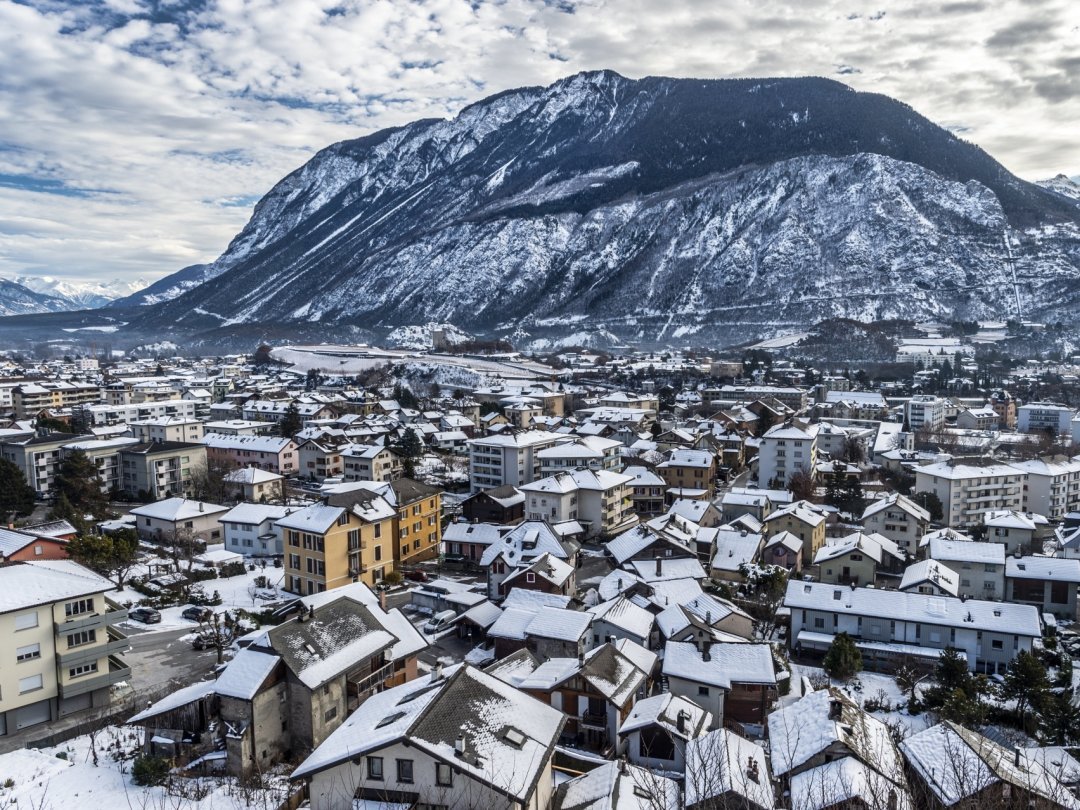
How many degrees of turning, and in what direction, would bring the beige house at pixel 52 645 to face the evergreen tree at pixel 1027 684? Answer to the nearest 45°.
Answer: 0° — it already faces it

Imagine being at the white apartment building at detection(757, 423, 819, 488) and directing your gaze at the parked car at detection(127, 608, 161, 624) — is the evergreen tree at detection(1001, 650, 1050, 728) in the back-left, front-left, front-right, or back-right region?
front-left

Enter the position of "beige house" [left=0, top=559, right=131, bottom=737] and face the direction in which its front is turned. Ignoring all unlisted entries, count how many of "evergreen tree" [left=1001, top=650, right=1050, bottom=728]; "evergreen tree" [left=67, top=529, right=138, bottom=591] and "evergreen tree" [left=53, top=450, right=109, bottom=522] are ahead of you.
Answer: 1

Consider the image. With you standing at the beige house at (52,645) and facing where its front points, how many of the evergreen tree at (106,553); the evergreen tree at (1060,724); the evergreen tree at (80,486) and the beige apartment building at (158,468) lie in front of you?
1

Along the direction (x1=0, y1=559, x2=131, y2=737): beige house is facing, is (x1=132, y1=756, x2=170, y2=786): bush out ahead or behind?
ahead

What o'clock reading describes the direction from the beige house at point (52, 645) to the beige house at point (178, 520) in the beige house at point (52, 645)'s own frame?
the beige house at point (178, 520) is roughly at 8 o'clock from the beige house at point (52, 645).

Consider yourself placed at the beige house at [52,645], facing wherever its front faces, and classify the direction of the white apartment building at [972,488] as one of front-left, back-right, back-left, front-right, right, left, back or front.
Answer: front-left

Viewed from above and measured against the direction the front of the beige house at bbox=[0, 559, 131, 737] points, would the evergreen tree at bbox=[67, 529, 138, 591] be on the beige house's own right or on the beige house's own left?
on the beige house's own left

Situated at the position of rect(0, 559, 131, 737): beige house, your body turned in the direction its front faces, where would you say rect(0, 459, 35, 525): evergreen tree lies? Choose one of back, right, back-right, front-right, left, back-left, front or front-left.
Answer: back-left

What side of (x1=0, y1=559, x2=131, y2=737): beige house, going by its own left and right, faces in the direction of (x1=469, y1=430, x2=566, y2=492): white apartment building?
left

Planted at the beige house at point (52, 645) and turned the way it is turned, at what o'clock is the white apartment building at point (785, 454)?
The white apartment building is roughly at 10 o'clock from the beige house.

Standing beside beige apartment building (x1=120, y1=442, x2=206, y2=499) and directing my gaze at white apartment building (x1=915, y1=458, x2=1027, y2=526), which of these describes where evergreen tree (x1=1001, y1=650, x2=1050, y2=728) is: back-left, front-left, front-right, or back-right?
front-right

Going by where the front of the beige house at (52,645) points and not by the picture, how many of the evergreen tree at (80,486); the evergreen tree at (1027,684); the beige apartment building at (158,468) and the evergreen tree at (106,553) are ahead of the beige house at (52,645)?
1

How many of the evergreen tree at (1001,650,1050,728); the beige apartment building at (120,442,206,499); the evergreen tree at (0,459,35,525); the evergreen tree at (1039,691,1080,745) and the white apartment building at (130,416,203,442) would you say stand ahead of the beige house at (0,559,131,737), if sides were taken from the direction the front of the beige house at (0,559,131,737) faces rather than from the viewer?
2

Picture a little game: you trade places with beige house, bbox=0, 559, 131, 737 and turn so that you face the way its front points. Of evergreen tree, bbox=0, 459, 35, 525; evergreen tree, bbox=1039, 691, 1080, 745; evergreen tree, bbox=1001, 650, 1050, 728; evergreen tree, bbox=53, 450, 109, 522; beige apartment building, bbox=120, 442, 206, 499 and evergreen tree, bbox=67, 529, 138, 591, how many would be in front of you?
2

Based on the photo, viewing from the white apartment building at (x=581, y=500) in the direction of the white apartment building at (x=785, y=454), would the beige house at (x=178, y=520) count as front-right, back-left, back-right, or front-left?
back-left

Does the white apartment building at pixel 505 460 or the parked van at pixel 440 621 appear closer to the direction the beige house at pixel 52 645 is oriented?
the parked van

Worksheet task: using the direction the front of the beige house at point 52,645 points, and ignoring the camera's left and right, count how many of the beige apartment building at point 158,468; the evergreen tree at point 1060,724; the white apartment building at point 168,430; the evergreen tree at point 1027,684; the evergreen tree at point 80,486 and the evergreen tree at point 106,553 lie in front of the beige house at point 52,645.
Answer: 2

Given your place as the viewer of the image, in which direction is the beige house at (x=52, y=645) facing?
facing the viewer and to the right of the viewer

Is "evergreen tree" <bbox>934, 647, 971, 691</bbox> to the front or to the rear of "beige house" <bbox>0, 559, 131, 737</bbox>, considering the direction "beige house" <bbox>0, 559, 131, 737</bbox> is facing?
to the front

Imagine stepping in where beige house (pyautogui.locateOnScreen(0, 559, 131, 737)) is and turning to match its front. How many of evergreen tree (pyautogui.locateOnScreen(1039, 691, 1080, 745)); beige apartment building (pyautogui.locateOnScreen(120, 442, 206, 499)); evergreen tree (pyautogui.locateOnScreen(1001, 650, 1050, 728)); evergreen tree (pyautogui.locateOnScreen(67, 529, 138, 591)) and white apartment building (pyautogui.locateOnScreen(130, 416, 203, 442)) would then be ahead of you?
2

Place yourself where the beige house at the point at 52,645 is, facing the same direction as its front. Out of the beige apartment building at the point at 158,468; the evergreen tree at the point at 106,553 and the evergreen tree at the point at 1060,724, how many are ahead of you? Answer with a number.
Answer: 1
